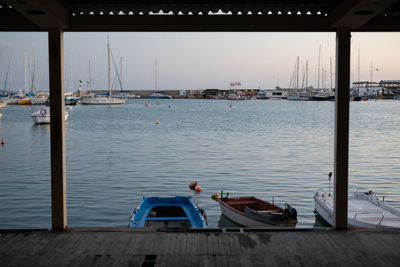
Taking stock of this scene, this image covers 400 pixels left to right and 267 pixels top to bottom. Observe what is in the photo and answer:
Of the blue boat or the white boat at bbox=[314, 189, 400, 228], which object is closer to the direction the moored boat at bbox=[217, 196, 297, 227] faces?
the blue boat

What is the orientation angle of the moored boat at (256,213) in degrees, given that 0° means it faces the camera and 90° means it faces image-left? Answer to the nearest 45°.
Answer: approximately 135°

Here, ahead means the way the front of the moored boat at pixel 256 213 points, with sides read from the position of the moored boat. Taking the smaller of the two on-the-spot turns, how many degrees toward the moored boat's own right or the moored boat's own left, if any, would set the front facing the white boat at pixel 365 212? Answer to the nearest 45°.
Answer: approximately 135° to the moored boat's own right
